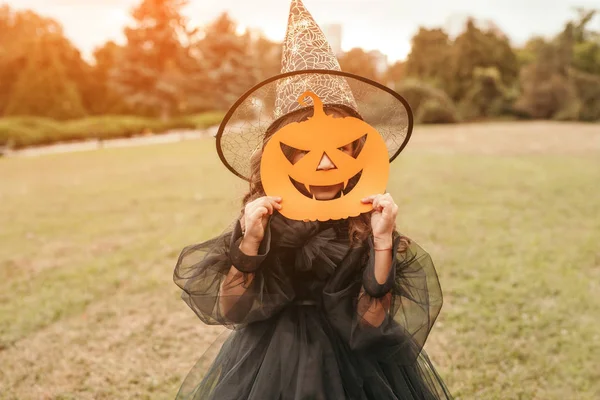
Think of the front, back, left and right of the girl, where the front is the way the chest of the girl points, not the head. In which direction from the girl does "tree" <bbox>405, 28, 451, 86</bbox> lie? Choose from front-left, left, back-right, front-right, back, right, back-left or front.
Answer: back

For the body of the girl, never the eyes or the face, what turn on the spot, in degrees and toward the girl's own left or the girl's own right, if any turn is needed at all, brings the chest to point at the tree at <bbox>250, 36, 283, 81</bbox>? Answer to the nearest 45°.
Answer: approximately 180°

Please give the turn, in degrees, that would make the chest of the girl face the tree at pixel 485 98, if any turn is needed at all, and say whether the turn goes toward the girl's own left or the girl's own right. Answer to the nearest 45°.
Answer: approximately 180°

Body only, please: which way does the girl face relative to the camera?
toward the camera

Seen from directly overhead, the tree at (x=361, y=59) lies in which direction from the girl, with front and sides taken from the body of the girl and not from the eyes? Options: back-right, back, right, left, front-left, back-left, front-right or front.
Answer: back

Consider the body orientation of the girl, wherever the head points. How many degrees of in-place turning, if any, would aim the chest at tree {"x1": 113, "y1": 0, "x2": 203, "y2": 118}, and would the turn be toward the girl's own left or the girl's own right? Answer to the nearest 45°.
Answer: approximately 180°

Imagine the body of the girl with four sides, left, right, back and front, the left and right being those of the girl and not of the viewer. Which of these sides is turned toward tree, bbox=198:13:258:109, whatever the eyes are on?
back

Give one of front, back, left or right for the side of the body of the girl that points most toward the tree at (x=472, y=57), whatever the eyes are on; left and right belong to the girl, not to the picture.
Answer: back

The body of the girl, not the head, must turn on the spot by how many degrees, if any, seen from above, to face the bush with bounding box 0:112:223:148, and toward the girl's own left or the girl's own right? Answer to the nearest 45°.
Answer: approximately 135° to the girl's own right

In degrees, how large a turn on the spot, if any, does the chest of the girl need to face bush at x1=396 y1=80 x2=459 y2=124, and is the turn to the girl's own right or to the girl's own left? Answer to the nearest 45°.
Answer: approximately 180°

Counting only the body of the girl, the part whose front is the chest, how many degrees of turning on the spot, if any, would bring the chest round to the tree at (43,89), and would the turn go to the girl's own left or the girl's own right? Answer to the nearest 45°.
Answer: approximately 135° to the girl's own right

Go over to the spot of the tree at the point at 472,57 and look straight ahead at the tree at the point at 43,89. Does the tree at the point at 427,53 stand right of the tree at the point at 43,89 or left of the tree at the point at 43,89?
right
